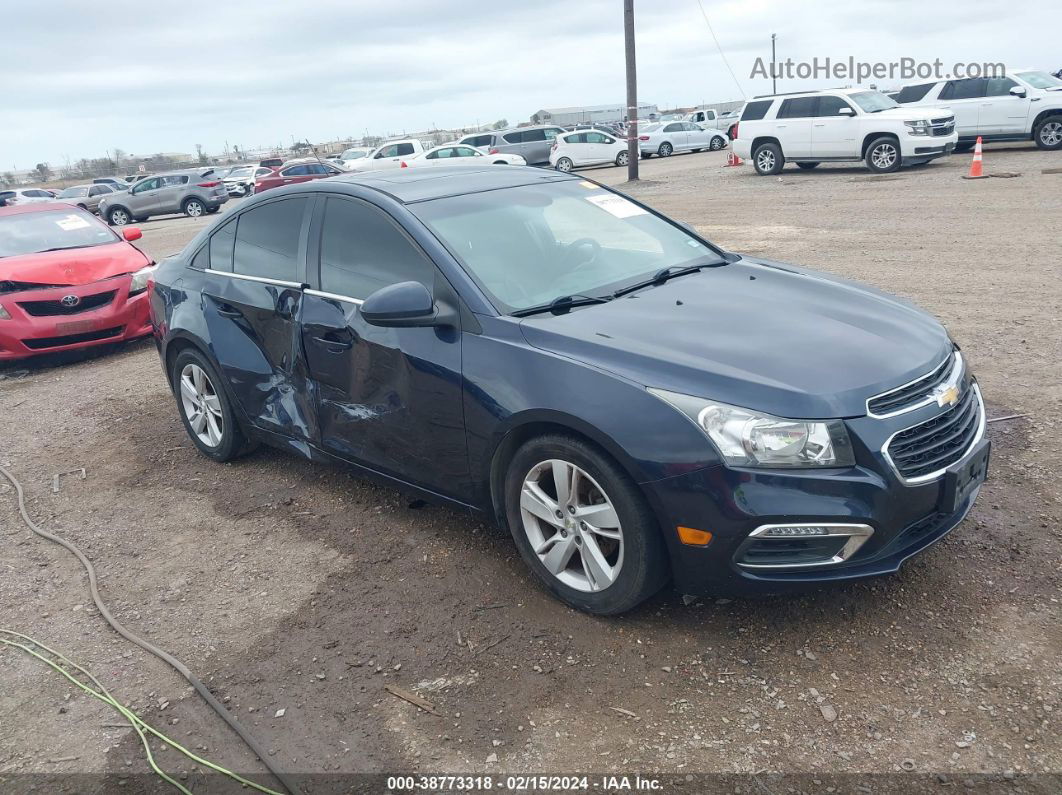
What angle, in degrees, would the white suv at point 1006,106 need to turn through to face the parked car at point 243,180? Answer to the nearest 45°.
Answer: approximately 135° to its right

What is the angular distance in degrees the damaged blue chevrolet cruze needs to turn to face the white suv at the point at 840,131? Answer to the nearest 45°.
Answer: approximately 135° to its left

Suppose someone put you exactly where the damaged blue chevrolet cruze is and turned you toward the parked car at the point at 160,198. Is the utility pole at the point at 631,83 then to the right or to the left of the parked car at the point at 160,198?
right

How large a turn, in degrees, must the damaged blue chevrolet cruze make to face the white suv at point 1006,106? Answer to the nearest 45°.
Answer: approximately 90° to its left

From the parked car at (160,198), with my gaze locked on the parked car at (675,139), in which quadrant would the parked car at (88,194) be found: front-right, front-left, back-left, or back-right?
back-left

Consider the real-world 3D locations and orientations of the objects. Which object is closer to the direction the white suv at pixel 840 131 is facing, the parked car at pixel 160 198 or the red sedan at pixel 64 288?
the red sedan

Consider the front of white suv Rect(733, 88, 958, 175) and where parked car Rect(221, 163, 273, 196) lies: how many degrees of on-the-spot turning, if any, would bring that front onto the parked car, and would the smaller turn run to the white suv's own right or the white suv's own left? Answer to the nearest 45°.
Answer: approximately 180°

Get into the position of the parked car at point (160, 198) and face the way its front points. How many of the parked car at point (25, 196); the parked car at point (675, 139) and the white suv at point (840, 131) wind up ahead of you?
1

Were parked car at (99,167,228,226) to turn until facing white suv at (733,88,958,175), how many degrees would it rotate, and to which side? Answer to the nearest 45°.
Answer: approximately 180°
